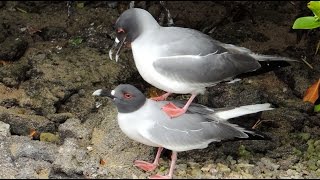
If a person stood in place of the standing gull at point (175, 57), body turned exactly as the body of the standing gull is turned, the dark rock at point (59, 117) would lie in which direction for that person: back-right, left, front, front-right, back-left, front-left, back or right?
front

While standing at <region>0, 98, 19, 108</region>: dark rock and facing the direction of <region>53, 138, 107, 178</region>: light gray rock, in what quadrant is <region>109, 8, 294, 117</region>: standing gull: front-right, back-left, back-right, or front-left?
front-left

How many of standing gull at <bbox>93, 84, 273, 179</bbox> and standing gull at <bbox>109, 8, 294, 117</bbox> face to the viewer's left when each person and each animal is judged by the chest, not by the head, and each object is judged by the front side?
2

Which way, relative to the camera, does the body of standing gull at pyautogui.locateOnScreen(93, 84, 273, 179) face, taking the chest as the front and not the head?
to the viewer's left

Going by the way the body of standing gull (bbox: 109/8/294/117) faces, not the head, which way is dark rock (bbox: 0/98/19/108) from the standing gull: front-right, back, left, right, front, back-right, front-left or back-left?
front

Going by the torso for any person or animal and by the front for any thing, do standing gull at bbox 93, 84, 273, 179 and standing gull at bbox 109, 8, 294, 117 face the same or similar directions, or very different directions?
same or similar directions

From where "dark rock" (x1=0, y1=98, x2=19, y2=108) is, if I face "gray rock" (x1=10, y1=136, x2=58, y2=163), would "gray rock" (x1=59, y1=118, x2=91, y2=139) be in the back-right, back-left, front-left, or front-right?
front-left

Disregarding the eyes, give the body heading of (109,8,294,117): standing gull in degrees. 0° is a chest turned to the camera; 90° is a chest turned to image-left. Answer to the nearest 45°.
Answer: approximately 90°

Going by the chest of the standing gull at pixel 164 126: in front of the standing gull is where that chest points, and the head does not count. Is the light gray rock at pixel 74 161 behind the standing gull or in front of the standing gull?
in front
